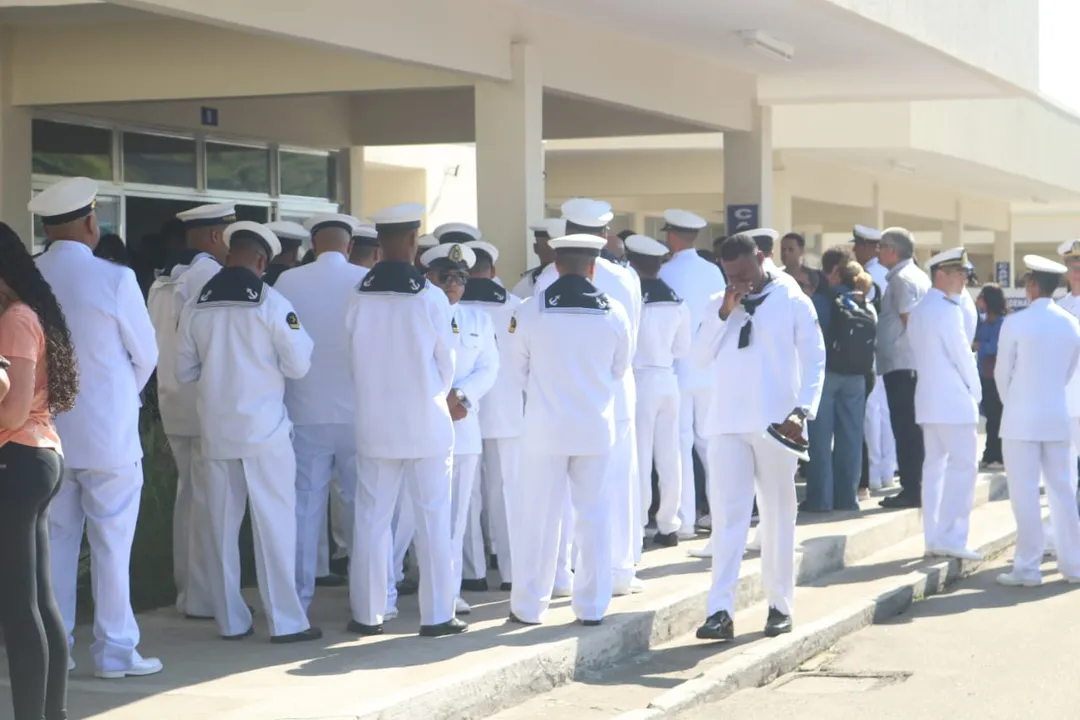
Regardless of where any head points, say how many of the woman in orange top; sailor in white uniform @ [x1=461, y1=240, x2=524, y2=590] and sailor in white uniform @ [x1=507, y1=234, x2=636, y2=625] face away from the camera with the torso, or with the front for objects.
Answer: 2

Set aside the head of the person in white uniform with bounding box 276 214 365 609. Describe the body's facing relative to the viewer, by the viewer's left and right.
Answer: facing away from the viewer

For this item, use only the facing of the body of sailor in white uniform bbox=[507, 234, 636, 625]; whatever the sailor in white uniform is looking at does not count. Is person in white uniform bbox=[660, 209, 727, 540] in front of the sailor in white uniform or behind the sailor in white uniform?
in front

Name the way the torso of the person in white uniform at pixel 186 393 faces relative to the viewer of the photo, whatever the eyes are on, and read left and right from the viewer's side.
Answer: facing away from the viewer and to the right of the viewer

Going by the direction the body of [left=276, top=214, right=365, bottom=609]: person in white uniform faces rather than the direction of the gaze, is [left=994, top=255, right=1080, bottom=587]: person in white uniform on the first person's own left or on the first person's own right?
on the first person's own right

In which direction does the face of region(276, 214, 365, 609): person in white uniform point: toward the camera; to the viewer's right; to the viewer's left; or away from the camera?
away from the camera

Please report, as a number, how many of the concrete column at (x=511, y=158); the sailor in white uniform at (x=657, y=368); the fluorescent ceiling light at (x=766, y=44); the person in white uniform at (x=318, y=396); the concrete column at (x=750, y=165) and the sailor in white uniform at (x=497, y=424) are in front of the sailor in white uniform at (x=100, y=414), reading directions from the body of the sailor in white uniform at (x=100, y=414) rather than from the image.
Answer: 6

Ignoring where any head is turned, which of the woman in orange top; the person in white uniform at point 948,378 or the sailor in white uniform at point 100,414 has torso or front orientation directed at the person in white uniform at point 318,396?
the sailor in white uniform

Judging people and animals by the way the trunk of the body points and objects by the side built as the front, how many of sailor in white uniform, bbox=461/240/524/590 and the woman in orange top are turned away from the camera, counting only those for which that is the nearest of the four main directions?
1

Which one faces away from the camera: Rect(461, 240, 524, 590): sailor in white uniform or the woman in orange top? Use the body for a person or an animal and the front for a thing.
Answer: the sailor in white uniform

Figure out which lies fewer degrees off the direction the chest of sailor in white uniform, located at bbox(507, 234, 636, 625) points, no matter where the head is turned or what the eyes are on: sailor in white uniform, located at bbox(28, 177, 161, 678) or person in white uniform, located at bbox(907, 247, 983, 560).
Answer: the person in white uniform

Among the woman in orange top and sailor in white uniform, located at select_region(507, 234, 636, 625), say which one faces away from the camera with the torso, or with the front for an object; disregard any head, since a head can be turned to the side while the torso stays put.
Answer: the sailor in white uniform

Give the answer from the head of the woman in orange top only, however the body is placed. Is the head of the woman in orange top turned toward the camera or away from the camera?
away from the camera

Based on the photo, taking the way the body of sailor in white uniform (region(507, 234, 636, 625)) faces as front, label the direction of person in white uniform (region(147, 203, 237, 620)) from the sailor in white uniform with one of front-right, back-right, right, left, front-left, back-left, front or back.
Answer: left

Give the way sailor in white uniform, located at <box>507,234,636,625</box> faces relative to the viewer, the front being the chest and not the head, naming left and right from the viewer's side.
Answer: facing away from the viewer

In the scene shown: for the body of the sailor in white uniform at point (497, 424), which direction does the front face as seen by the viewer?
away from the camera
